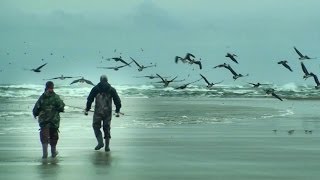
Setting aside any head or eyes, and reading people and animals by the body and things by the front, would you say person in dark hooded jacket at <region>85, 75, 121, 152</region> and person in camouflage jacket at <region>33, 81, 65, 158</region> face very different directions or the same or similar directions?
same or similar directions

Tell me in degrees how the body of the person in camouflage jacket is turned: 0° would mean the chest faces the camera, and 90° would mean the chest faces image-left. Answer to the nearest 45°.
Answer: approximately 180°

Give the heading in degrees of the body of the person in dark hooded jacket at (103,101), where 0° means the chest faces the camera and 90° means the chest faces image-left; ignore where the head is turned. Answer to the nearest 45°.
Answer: approximately 180°

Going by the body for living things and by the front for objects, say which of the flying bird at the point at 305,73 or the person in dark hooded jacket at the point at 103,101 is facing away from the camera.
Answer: the person in dark hooded jacket

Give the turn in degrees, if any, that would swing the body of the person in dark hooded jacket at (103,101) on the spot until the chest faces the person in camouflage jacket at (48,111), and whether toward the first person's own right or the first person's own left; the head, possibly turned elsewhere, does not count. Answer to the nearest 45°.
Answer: approximately 135° to the first person's own left

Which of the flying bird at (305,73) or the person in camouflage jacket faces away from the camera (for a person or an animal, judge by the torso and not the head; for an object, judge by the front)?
the person in camouflage jacket
